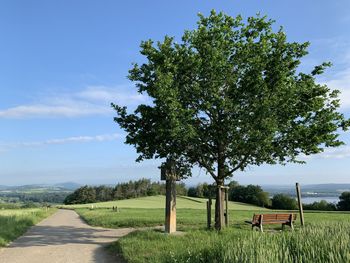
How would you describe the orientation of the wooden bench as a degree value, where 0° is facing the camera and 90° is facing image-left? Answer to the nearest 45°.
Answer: approximately 135°
